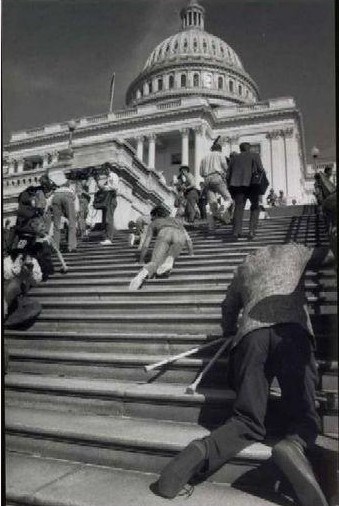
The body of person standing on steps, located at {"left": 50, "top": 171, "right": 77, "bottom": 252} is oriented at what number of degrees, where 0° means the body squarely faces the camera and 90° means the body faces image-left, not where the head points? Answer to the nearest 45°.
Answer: approximately 180°

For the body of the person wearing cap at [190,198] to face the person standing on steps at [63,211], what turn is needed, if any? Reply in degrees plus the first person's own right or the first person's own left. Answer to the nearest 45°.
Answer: approximately 45° to the first person's own left

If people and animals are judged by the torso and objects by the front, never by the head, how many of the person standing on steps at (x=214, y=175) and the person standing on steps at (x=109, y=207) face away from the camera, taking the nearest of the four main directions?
1

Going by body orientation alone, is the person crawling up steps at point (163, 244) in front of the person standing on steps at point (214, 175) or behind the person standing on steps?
behind

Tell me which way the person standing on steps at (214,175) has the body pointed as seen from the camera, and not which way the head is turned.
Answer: away from the camera
